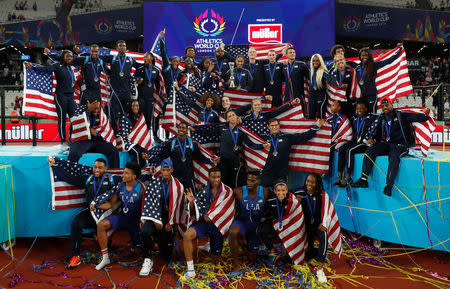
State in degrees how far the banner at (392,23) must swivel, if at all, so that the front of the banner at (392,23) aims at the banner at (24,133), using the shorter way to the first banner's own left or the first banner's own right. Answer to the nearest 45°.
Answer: approximately 45° to the first banner's own right

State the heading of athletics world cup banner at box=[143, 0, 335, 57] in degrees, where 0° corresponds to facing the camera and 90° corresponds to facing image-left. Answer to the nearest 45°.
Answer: approximately 0°

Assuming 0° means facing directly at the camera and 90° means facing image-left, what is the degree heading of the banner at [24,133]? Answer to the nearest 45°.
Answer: approximately 0°

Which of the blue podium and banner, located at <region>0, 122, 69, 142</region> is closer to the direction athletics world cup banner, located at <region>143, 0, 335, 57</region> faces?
the blue podium

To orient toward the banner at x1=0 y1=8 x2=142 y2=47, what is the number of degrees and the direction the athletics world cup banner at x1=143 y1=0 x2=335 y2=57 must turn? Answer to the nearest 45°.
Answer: approximately 135° to its right

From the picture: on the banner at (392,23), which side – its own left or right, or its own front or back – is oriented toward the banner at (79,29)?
right

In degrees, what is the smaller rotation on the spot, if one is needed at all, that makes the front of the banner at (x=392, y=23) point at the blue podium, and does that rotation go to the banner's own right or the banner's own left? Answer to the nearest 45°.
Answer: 0° — it already faces it
